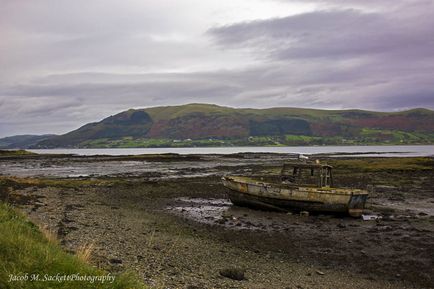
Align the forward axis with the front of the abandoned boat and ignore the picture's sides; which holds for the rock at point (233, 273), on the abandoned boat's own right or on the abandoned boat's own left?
on the abandoned boat's own left

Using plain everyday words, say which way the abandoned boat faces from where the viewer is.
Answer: facing away from the viewer and to the left of the viewer

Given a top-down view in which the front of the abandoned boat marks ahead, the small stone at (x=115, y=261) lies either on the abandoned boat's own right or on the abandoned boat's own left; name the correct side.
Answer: on the abandoned boat's own left

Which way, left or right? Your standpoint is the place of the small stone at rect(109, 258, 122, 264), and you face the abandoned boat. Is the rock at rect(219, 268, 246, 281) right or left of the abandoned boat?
right
